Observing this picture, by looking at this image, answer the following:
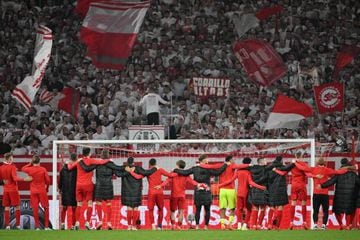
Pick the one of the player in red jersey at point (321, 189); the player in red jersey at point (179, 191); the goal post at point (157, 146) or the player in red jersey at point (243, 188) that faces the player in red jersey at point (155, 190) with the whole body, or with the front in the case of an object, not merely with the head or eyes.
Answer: the goal post

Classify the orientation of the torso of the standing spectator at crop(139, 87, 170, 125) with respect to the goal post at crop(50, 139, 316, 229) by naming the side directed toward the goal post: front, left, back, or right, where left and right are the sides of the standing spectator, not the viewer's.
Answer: back

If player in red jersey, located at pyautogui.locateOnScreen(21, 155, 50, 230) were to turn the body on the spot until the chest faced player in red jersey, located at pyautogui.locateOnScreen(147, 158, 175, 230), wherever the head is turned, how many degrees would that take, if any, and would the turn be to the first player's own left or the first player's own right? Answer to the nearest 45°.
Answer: approximately 90° to the first player's own right

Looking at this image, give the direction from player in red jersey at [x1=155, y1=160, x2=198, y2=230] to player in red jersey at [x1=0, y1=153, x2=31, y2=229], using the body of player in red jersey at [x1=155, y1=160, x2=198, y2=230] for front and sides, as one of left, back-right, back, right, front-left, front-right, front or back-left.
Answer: left

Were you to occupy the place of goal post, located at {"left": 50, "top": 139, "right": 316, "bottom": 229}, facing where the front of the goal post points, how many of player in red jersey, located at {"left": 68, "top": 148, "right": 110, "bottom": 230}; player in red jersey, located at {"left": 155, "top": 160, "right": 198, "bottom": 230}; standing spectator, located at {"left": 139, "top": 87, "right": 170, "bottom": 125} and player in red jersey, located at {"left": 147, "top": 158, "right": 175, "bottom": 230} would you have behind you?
1

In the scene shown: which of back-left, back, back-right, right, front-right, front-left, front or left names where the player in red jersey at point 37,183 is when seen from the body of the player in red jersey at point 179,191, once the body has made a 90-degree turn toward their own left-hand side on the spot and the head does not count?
front

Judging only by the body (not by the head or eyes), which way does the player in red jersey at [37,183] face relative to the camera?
away from the camera

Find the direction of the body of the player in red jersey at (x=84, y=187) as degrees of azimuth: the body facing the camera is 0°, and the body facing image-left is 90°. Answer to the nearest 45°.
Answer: approximately 180°

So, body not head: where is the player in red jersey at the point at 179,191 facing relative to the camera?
away from the camera

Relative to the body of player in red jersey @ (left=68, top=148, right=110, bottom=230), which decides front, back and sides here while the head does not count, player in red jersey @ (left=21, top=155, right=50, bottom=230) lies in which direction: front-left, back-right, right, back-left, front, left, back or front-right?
left

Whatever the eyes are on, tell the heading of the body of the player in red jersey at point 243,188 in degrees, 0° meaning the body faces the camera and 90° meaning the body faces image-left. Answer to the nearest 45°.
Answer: approximately 180°

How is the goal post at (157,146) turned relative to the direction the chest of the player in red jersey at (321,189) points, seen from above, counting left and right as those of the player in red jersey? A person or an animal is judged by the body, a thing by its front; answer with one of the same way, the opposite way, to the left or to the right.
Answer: the opposite way

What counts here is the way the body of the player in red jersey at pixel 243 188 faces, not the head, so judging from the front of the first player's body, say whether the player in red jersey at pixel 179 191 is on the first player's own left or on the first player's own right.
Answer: on the first player's own left

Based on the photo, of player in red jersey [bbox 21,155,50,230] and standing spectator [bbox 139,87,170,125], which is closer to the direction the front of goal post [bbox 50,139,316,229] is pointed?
the player in red jersey

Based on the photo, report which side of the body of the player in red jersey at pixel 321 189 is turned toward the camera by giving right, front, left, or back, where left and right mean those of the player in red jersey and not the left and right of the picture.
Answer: back
